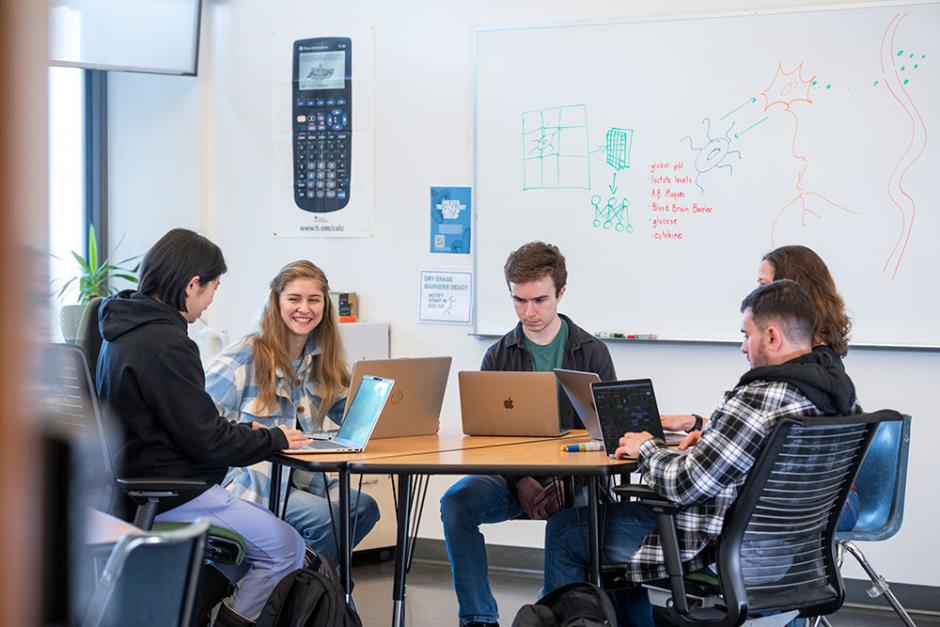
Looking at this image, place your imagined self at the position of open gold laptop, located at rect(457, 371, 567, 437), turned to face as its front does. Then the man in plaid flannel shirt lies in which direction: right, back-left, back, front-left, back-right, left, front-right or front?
back-right

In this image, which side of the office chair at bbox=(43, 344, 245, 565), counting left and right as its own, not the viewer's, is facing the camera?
right

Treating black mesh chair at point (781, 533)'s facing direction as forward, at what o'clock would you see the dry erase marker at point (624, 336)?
The dry erase marker is roughly at 1 o'clock from the black mesh chair.

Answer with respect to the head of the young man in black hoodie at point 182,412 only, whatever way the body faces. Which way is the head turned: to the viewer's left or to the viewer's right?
to the viewer's right

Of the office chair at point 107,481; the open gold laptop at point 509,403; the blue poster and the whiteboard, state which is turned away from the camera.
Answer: the open gold laptop

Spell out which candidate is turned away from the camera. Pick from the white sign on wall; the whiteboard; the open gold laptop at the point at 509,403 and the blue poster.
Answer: the open gold laptop

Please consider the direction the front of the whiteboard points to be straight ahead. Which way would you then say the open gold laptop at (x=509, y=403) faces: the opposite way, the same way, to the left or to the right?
the opposite way

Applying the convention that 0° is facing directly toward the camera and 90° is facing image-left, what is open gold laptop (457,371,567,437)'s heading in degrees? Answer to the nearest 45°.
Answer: approximately 180°
